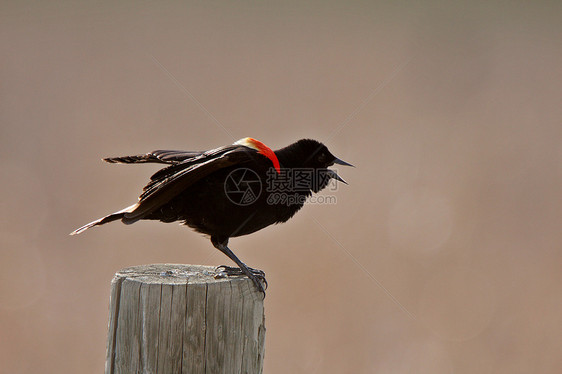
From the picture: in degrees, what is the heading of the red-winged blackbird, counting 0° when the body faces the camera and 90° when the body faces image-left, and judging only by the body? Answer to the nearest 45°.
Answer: approximately 270°
